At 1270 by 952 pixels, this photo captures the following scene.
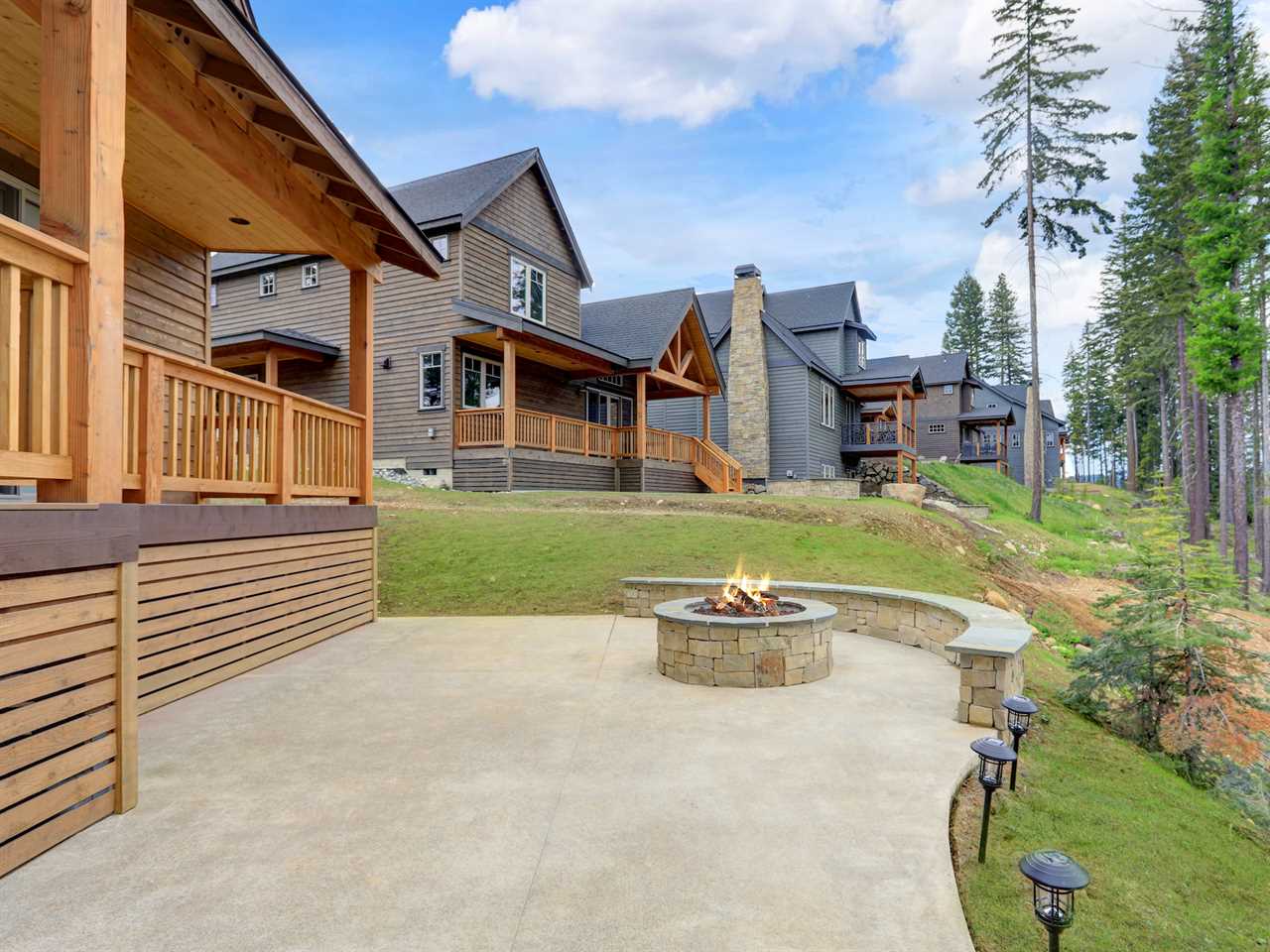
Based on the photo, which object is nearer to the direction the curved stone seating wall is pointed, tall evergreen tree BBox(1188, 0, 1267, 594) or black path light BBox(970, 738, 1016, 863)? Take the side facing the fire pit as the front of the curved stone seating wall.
the black path light

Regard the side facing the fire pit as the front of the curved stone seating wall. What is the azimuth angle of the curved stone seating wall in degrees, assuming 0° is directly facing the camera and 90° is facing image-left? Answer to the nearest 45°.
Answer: approximately 45°

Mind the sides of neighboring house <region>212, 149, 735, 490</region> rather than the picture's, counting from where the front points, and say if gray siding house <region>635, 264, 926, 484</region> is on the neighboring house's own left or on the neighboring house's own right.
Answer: on the neighboring house's own left

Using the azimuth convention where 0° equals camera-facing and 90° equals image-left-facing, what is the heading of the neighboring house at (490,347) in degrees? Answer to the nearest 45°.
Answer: approximately 315°

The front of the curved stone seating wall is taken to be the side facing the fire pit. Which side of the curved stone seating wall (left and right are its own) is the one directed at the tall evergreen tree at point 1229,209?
back

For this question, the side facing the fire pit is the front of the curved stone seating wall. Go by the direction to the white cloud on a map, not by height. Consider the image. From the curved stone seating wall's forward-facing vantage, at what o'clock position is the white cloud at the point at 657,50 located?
The white cloud is roughly at 4 o'clock from the curved stone seating wall.
